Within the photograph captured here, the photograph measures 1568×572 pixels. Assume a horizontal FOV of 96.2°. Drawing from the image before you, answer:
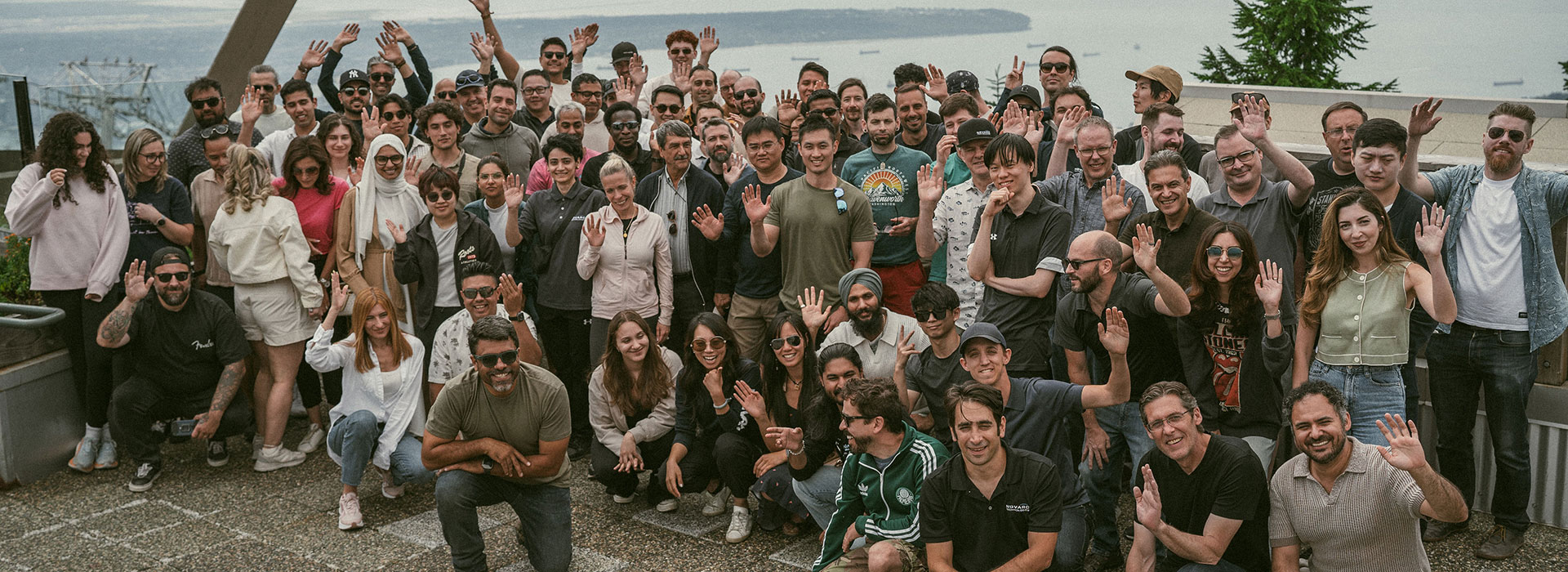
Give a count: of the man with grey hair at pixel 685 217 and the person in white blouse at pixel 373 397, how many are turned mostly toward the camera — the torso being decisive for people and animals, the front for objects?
2

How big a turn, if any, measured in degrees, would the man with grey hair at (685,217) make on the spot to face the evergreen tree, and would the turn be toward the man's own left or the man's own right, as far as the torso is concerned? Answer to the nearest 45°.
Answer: approximately 135° to the man's own left

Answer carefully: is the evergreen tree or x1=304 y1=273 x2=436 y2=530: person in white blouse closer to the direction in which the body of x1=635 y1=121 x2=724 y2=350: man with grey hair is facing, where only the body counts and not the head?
the person in white blouse

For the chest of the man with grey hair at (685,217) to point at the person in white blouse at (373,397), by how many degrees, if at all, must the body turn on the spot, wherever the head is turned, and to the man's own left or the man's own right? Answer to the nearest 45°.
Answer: approximately 90° to the man's own right

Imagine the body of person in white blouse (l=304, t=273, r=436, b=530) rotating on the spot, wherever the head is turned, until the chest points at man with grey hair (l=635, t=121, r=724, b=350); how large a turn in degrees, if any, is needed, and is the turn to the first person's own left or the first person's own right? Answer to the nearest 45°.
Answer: approximately 90° to the first person's own left

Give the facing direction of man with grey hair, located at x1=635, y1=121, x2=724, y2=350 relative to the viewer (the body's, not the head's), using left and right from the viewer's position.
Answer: facing the viewer

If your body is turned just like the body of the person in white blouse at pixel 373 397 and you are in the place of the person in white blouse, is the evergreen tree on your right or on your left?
on your left
